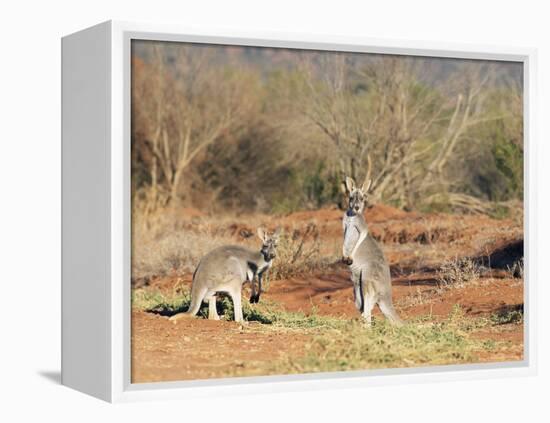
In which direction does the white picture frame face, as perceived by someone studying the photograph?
facing the viewer and to the right of the viewer
